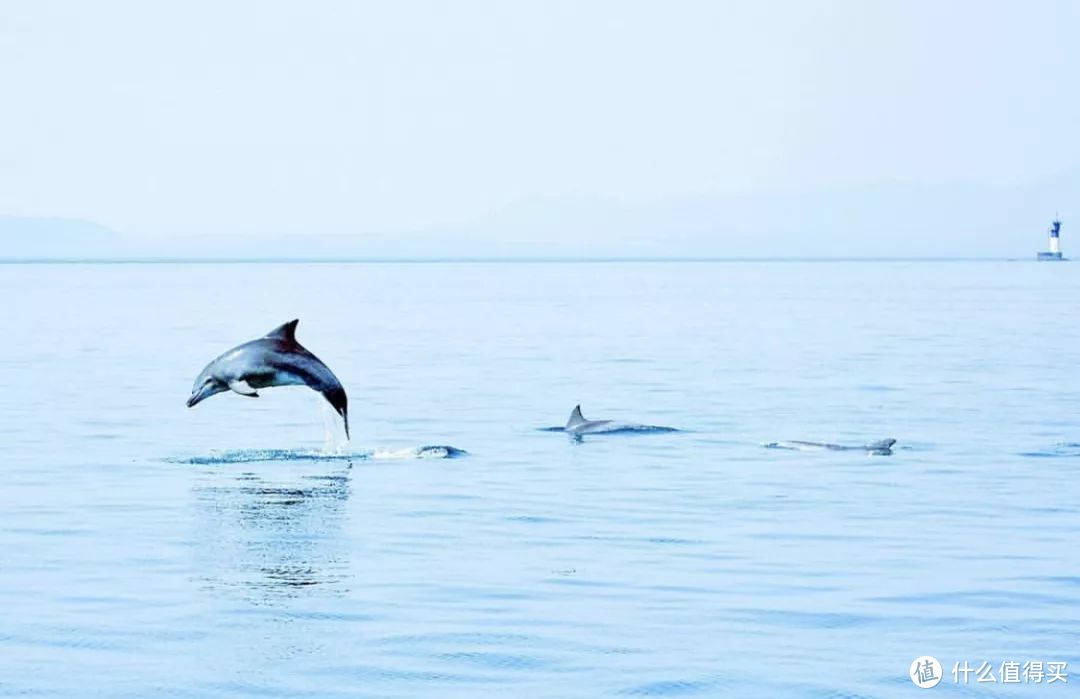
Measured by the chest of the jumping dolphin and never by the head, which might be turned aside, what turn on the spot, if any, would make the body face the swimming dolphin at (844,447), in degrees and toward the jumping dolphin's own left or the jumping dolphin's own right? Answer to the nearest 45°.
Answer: approximately 180°

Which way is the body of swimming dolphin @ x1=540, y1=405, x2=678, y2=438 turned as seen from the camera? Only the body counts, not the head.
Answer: to the viewer's left

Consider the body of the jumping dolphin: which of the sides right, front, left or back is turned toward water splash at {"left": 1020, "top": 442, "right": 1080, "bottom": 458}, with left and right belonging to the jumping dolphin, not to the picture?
back

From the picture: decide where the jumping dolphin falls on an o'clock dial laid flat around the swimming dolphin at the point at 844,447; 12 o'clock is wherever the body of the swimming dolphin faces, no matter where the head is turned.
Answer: The jumping dolphin is roughly at 11 o'clock from the swimming dolphin.

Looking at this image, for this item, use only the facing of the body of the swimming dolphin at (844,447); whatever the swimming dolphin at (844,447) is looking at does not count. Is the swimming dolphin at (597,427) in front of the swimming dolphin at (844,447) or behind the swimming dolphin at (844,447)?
in front

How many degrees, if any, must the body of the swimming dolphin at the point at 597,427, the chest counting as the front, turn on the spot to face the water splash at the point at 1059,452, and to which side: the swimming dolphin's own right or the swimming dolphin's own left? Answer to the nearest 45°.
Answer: approximately 180°

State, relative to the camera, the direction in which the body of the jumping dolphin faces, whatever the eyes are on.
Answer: to the viewer's left

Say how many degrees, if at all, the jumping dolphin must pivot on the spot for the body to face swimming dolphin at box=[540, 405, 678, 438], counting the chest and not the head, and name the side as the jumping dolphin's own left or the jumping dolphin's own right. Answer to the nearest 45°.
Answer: approximately 135° to the jumping dolphin's own right

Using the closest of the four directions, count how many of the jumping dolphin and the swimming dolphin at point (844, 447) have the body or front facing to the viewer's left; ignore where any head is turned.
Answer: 2

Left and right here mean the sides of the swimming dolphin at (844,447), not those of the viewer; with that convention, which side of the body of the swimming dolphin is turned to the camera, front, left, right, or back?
left

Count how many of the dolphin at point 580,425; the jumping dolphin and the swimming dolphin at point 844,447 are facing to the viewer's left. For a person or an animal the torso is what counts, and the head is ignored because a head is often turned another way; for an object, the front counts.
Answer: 3

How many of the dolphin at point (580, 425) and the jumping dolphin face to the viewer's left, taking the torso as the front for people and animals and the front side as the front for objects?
2

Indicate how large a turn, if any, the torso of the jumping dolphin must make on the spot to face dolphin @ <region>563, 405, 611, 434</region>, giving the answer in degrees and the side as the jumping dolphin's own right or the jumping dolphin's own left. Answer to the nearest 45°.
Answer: approximately 135° to the jumping dolphin's own right

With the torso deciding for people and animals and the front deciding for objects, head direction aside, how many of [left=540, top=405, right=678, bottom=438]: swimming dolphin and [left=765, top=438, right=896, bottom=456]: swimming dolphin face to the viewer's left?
2

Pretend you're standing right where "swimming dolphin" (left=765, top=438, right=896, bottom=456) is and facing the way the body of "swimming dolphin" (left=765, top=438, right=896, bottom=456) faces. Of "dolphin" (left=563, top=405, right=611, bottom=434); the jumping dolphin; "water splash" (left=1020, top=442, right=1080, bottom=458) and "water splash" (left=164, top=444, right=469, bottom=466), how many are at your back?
1

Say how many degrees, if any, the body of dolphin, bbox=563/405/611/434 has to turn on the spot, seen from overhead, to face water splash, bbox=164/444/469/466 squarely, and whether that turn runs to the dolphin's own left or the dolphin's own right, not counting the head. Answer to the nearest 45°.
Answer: approximately 45° to the dolphin's own left
